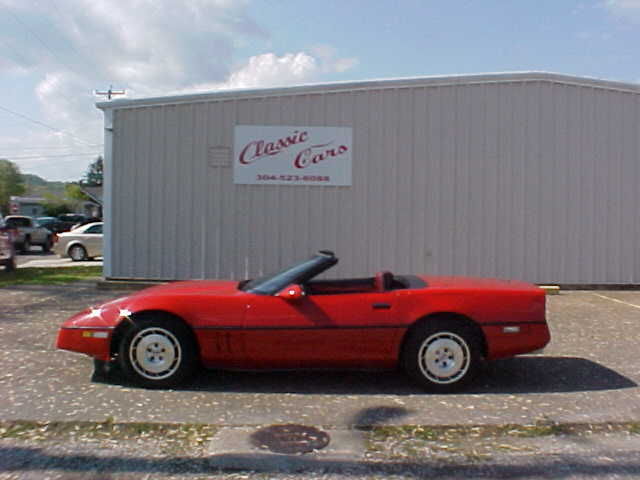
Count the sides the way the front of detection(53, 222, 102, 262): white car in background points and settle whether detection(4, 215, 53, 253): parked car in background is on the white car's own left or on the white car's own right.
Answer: on the white car's own left

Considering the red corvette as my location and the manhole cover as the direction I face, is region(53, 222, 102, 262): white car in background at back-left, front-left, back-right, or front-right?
back-right

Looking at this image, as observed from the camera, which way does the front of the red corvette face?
facing to the left of the viewer

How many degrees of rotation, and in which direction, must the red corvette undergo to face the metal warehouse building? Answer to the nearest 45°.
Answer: approximately 90° to its right
